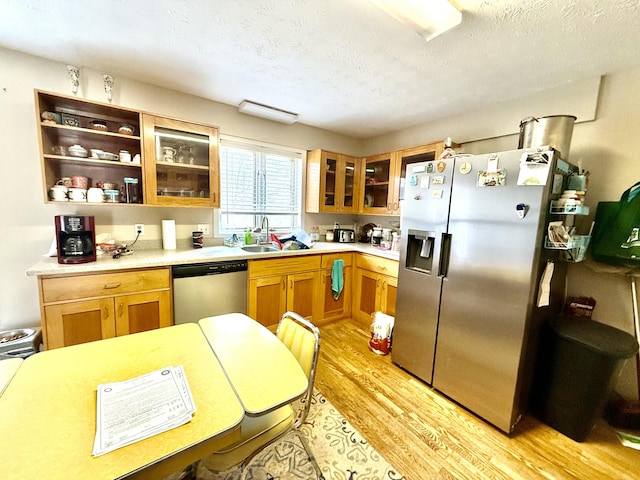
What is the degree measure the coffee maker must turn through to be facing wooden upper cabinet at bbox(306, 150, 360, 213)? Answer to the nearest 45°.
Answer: approximately 90° to its left

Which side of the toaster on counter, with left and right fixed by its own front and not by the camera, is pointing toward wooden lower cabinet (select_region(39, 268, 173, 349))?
right

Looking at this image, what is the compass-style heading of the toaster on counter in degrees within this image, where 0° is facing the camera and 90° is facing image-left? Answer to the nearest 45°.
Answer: approximately 315°

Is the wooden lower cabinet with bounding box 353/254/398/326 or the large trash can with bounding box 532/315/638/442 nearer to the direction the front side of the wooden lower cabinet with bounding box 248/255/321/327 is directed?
the large trash can

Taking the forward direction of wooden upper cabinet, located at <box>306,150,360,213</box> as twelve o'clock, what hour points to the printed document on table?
The printed document on table is roughly at 2 o'clock from the wooden upper cabinet.

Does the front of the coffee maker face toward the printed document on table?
yes

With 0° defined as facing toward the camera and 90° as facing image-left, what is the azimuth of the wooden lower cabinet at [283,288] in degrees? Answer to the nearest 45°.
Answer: approximately 315°
